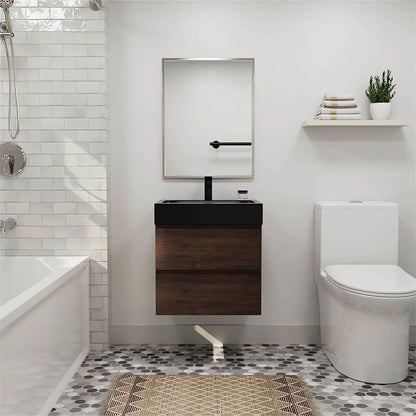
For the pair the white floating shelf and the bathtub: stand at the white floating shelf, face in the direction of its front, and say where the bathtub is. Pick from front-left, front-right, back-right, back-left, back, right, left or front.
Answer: front-right

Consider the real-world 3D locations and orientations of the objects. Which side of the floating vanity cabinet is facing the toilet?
left

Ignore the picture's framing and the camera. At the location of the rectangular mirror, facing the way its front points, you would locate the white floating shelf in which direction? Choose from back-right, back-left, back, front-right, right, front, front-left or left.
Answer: left

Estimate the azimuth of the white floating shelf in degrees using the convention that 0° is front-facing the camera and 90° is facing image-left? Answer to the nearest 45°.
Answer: approximately 0°

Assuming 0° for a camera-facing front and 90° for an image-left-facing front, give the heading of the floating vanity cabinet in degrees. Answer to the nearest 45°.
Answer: approximately 0°

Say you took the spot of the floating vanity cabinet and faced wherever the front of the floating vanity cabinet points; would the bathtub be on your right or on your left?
on your right

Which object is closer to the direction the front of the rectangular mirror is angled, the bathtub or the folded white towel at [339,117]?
the bathtub
